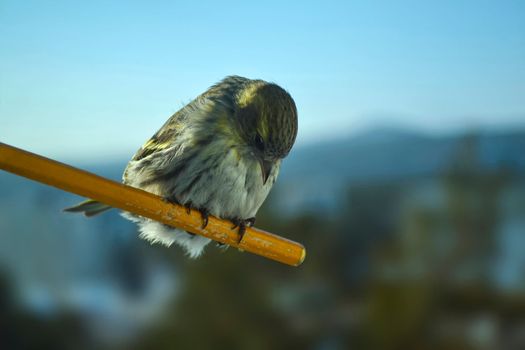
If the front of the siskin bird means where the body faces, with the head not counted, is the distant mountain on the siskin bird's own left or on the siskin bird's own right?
on the siskin bird's own left

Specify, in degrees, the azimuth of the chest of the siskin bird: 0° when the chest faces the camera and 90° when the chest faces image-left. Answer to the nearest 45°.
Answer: approximately 315°
